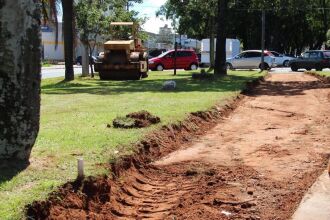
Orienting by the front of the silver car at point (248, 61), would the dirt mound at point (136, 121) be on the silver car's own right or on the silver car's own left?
on the silver car's own left

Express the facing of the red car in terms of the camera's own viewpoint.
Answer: facing to the left of the viewer

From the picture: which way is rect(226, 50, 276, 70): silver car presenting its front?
to the viewer's left

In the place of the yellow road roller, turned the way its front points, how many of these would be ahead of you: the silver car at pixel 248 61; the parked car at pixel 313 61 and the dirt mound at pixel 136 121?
1

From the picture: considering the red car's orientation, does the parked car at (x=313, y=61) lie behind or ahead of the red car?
behind

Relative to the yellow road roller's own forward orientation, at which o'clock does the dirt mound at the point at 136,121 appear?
The dirt mound is roughly at 12 o'clock from the yellow road roller.

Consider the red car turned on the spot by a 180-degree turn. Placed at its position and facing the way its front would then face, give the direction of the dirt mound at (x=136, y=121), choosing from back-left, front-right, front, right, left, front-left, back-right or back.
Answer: right

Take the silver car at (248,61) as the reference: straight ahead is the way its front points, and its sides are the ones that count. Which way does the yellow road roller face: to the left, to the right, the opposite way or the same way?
to the left

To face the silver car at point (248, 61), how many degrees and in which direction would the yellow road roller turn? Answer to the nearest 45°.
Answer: approximately 135° to its left
